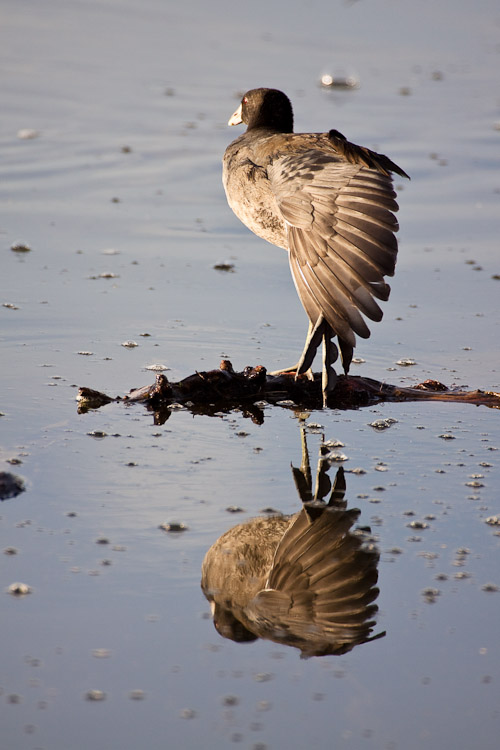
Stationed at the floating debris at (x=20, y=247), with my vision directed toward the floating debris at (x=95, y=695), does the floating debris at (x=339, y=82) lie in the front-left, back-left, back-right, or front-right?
back-left

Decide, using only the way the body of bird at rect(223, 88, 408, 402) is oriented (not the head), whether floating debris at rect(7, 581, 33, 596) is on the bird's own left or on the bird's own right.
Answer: on the bird's own left

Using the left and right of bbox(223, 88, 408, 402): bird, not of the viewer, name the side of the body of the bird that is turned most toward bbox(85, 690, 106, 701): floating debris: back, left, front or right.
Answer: left

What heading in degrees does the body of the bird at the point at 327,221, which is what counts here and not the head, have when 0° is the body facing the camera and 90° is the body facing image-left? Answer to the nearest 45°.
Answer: approximately 90°
